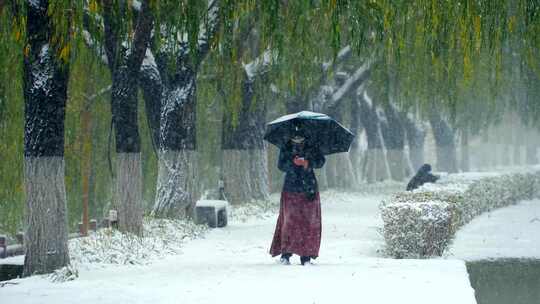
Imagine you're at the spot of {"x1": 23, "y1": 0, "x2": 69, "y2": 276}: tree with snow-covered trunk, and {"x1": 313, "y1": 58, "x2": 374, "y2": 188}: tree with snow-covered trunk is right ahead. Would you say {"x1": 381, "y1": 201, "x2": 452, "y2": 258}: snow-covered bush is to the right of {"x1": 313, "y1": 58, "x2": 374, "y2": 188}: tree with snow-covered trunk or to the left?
right

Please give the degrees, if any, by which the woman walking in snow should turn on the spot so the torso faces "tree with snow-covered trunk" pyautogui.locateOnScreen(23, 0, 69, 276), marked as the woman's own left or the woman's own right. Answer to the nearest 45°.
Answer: approximately 90° to the woman's own right

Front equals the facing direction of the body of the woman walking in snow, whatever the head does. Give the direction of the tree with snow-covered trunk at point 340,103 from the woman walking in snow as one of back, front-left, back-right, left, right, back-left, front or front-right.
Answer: back

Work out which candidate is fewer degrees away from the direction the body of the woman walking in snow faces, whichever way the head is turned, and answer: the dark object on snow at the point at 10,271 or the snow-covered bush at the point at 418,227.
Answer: the dark object on snow

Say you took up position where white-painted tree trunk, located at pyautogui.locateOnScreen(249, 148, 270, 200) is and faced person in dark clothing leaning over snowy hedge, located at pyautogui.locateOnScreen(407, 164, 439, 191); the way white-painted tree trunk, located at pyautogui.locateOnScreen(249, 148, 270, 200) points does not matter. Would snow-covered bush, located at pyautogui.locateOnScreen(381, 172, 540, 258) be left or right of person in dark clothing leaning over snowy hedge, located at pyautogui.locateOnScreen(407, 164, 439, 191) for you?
right

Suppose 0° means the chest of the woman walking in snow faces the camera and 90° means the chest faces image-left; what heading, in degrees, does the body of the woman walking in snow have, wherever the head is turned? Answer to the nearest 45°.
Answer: approximately 0°

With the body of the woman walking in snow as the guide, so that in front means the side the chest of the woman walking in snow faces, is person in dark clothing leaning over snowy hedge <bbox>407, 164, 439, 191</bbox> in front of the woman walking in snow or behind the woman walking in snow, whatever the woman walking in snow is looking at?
behind

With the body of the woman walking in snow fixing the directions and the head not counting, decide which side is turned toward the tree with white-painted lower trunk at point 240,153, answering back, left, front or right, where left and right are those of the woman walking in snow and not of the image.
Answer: back

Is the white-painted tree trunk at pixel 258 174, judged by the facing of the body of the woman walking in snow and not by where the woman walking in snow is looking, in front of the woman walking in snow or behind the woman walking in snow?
behind

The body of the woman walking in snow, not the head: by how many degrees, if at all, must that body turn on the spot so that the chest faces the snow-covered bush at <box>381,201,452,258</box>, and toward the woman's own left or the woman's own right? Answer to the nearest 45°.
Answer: approximately 135° to the woman's own left

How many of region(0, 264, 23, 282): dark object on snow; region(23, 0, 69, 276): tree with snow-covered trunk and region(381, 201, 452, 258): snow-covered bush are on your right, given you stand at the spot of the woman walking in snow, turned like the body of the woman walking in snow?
2

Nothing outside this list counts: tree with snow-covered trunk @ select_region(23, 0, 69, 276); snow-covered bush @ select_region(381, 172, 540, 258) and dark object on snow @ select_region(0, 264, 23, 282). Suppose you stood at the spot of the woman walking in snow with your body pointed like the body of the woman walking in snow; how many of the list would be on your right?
2
